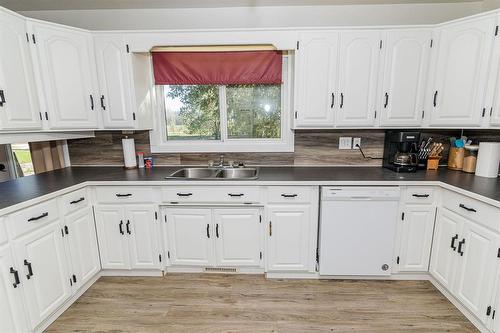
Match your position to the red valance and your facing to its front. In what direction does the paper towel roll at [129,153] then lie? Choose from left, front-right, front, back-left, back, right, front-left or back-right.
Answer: right

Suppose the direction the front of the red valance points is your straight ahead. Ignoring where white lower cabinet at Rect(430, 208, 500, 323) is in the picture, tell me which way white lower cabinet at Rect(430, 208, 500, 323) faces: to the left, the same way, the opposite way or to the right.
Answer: to the right

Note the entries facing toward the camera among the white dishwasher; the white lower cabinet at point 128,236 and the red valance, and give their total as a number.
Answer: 3

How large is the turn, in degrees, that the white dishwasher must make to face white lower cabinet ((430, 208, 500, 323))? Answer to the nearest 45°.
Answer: approximately 90° to its left

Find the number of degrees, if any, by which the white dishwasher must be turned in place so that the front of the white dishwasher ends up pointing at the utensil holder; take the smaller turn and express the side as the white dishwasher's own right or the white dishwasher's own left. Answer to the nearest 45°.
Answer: approximately 135° to the white dishwasher's own left

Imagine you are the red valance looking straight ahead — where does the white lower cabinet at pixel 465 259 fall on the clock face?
The white lower cabinet is roughly at 10 o'clock from the red valance.

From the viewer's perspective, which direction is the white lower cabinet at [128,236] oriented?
toward the camera

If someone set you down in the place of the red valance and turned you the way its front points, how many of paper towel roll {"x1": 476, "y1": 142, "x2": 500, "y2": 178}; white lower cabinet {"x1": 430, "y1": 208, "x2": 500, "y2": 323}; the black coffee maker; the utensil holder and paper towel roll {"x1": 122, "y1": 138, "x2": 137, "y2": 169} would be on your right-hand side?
1

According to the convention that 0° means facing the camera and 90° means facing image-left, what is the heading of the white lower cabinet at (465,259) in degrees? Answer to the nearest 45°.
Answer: approximately 45°

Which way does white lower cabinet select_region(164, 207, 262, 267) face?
toward the camera

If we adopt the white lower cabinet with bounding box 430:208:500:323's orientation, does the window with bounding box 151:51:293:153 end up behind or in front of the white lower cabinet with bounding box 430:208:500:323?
in front
